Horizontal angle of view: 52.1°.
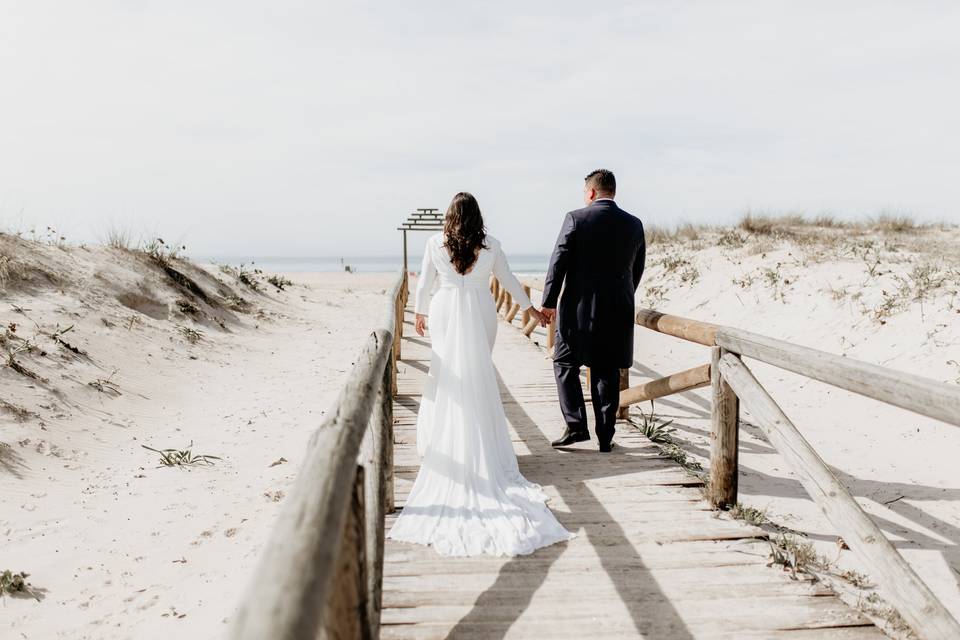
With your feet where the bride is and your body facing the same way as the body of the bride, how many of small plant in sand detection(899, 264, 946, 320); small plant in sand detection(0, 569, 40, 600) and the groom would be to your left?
1

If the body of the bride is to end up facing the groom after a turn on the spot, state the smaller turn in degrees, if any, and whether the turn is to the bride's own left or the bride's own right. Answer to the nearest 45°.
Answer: approximately 45° to the bride's own right

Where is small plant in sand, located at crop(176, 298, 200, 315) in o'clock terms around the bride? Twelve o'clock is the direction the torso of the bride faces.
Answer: The small plant in sand is roughly at 11 o'clock from the bride.

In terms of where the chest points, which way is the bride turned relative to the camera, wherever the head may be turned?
away from the camera

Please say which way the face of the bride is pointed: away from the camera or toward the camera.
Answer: away from the camera

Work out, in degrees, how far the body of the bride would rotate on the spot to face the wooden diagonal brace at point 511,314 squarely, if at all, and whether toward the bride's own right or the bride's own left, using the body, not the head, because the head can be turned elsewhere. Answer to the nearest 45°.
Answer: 0° — they already face it

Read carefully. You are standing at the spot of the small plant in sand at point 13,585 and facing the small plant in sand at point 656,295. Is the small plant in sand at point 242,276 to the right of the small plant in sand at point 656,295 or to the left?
left

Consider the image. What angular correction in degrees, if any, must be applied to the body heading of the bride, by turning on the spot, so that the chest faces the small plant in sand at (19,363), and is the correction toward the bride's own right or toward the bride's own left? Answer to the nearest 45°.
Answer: approximately 45° to the bride's own left

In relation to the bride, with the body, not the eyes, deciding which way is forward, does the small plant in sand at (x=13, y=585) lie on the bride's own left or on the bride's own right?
on the bride's own left

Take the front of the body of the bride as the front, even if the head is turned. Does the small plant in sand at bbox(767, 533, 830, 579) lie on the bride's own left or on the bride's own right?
on the bride's own right
